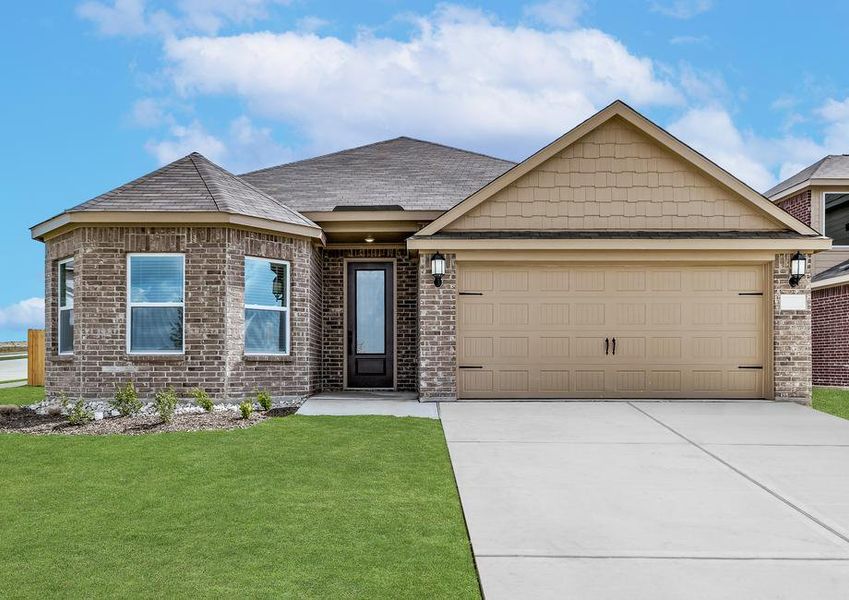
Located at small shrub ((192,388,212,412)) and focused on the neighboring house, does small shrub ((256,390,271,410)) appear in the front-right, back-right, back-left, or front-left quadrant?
front-right

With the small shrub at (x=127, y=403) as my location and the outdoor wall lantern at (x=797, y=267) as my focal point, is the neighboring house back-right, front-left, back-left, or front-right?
front-left

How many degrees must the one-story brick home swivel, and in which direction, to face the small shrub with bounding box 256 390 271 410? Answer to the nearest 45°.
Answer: approximately 90° to its right

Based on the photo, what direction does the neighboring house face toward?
toward the camera

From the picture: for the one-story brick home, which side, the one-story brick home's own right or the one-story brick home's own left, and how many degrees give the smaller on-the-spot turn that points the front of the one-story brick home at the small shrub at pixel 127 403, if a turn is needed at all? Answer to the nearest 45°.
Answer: approximately 90° to the one-story brick home's own right

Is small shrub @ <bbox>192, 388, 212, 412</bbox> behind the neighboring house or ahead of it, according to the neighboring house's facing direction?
ahead

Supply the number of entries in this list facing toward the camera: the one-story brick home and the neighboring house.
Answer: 2

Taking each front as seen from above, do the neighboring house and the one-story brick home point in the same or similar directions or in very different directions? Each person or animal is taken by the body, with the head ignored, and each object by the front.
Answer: same or similar directions
